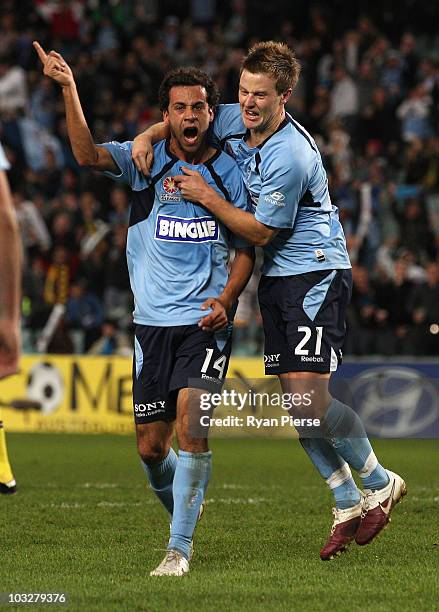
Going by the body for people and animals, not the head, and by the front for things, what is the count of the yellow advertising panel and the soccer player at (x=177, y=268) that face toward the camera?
2

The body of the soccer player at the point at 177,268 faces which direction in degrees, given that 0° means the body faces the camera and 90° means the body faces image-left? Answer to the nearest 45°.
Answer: approximately 0°

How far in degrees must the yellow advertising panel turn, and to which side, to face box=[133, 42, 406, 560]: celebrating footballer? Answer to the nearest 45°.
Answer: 0° — it already faces them

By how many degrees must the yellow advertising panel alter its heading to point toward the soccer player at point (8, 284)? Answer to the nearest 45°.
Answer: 0° — it already faces them

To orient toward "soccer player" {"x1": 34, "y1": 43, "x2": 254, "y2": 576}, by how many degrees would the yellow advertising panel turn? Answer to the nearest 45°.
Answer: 0° — it already faces them

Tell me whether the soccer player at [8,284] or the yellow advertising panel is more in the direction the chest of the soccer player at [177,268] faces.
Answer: the soccer player

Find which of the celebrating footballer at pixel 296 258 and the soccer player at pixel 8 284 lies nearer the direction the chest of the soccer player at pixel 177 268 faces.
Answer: the soccer player

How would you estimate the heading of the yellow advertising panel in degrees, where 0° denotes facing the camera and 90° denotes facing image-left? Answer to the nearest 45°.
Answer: approximately 0°
